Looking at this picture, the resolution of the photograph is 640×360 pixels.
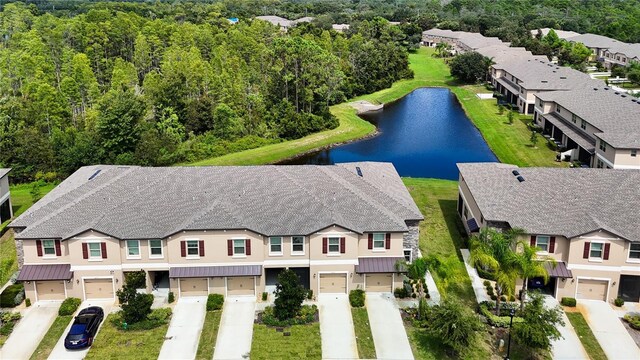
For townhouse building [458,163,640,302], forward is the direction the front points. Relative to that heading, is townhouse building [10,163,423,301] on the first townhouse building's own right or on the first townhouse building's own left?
on the first townhouse building's own right

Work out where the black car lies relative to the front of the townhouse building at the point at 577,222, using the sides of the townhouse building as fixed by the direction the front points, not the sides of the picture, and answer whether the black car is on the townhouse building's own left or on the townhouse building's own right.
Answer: on the townhouse building's own right

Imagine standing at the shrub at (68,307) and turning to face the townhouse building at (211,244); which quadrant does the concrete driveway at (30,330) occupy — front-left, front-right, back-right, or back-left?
back-right

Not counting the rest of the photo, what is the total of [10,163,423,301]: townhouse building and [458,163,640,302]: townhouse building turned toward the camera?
2

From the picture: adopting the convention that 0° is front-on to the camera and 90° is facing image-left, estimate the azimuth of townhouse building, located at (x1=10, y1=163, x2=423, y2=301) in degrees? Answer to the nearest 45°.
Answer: approximately 0°

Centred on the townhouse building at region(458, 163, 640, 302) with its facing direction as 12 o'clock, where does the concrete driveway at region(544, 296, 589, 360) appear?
The concrete driveway is roughly at 12 o'clock from the townhouse building.
